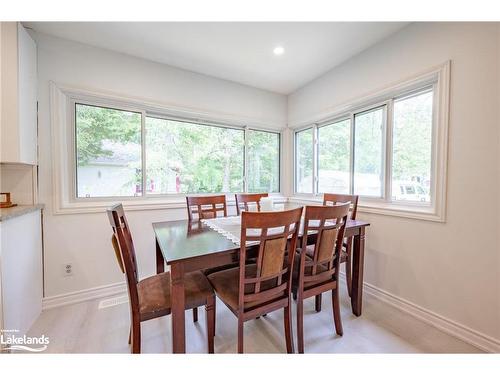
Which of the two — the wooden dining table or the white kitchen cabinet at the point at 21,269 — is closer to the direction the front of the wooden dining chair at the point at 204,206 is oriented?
the wooden dining table

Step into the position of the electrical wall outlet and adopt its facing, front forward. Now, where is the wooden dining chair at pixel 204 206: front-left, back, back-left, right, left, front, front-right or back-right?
front-left

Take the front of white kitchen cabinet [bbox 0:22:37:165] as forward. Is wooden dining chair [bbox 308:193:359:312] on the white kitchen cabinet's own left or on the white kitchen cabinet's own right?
on the white kitchen cabinet's own left

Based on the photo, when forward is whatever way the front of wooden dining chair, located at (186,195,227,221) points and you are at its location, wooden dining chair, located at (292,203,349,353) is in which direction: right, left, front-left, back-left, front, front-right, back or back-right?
front-left

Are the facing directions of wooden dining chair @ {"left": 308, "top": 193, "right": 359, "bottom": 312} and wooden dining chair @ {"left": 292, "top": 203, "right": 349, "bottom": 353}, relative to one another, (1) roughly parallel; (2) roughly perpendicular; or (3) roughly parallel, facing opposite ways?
roughly perpendicular

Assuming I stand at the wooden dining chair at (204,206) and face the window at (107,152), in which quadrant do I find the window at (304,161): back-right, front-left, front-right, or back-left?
back-right
